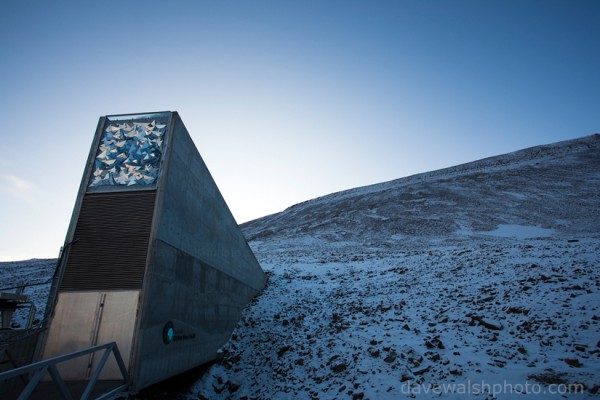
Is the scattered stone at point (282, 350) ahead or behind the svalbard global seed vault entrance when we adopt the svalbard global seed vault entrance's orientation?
behind

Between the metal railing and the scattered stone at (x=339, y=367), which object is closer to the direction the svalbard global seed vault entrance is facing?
the metal railing

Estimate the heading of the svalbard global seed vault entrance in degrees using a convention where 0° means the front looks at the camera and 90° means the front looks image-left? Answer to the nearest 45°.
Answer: approximately 45°

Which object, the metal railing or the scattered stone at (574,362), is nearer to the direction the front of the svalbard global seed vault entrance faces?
the metal railing

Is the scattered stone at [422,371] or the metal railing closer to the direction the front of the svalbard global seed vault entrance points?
the metal railing

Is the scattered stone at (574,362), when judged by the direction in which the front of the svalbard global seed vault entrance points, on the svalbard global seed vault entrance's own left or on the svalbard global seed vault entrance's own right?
on the svalbard global seed vault entrance's own left

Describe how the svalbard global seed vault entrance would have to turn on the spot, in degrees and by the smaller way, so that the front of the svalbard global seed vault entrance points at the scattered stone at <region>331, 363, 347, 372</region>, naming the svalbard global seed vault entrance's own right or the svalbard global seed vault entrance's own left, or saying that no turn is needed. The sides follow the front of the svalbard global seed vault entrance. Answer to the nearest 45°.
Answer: approximately 135° to the svalbard global seed vault entrance's own left

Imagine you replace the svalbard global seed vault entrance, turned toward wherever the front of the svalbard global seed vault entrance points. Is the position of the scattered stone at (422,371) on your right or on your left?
on your left

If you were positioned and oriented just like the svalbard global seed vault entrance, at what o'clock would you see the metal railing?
The metal railing is roughly at 11 o'clock from the svalbard global seed vault entrance.
